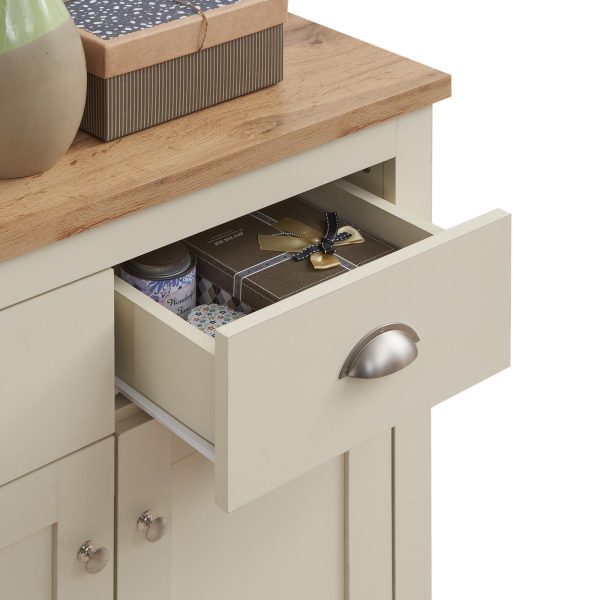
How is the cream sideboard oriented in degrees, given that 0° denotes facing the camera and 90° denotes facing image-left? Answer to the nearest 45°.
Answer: approximately 315°
